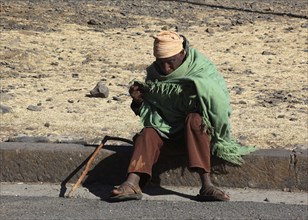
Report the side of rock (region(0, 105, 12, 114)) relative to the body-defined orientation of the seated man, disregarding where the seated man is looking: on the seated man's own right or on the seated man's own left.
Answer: on the seated man's own right

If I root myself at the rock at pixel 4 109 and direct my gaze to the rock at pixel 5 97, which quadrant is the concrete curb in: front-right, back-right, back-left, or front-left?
back-right

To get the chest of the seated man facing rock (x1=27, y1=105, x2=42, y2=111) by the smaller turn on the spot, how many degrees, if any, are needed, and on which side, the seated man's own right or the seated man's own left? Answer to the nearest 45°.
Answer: approximately 90° to the seated man's own right

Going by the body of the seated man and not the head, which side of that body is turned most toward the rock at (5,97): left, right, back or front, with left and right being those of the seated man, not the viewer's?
right

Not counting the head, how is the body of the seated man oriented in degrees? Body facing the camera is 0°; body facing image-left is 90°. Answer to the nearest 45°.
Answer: approximately 45°
